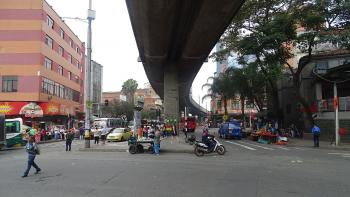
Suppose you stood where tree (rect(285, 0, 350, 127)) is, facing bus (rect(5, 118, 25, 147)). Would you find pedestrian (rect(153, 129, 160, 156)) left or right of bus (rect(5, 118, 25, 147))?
left

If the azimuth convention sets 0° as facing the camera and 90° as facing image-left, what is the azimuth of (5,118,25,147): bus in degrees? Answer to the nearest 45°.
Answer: approximately 270°
